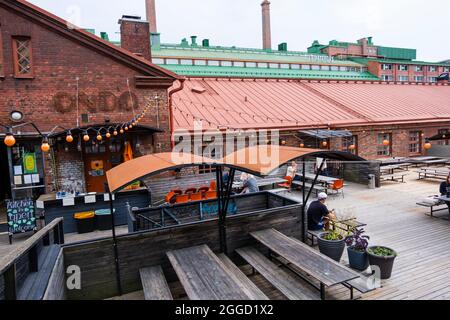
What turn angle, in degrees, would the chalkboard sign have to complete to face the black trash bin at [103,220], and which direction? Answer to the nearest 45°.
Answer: approximately 90° to its left

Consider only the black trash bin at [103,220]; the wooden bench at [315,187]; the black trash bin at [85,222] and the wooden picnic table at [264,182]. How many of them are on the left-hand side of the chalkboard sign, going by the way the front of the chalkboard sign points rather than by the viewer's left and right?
4

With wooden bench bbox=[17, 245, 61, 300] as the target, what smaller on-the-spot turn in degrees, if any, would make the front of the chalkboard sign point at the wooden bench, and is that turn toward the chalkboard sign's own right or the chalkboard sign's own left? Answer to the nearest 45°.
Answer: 0° — it already faces it

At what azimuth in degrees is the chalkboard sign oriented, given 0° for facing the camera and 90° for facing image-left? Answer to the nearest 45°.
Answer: approximately 0°

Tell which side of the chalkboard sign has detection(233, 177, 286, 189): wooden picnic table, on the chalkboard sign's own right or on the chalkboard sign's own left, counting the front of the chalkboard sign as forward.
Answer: on the chalkboard sign's own left

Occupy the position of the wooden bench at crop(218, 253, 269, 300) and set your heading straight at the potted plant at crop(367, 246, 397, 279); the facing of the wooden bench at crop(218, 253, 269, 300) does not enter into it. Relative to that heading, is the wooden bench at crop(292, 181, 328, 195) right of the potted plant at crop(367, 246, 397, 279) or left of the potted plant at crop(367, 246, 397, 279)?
left

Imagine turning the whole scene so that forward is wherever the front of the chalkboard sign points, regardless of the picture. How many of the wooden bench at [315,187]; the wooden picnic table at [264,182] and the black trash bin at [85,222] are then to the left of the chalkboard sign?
3
